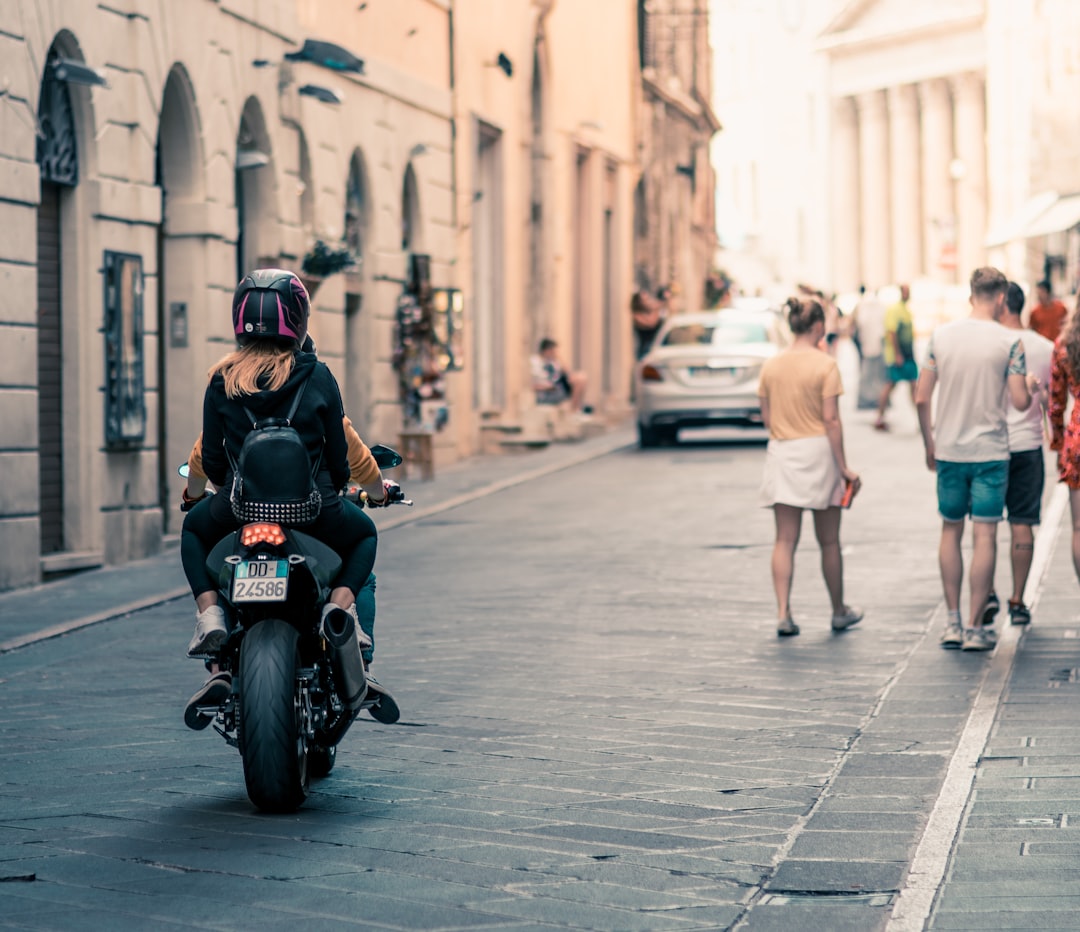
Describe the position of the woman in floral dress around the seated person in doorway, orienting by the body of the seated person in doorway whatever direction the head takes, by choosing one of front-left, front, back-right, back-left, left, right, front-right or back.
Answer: right

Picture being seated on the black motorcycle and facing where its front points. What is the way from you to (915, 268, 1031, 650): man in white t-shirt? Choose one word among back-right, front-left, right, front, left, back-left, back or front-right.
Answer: front-right

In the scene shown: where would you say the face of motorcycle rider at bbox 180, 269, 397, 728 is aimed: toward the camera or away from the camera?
away from the camera

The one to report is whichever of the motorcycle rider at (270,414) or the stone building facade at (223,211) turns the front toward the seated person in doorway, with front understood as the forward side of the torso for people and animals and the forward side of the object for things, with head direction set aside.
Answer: the motorcycle rider

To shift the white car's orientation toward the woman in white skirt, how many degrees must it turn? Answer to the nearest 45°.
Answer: approximately 180°

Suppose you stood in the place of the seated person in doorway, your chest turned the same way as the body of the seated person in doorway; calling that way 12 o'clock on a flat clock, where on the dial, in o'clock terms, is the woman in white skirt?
The woman in white skirt is roughly at 3 o'clock from the seated person in doorway.

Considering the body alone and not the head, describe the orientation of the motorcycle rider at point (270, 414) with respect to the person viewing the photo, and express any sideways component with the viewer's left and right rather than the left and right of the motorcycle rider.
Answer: facing away from the viewer

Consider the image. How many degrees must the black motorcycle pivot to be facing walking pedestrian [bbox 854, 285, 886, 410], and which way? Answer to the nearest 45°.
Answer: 0° — it already faces them

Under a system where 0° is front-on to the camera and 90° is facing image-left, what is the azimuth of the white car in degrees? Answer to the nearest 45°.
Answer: approximately 180°

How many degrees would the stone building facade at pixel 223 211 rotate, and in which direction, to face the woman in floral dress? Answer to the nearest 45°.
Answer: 0° — it already faces them

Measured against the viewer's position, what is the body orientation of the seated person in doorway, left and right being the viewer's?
facing to the right of the viewer

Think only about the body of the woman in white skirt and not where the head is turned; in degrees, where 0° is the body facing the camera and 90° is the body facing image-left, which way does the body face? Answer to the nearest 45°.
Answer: approximately 225°

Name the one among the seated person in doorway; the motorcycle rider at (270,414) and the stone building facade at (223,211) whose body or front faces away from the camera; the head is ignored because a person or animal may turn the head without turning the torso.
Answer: the motorcycle rider

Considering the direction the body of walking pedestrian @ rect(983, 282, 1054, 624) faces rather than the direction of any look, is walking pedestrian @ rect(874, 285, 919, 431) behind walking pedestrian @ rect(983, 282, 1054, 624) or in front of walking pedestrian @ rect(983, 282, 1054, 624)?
in front

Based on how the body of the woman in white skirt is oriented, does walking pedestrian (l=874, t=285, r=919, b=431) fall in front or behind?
in front

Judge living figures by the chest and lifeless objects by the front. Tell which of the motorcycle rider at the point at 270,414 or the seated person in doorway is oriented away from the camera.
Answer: the motorcycle rider

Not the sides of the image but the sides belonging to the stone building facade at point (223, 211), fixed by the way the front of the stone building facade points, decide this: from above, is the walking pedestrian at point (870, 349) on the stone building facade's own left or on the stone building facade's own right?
on the stone building facade's own left

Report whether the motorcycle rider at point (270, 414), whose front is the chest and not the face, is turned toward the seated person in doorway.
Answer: yes
